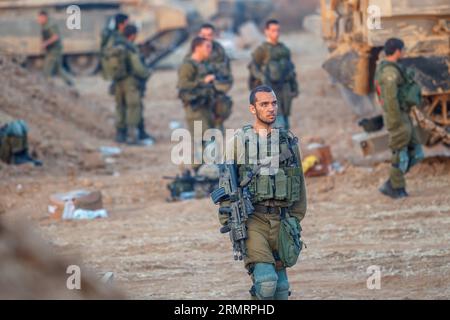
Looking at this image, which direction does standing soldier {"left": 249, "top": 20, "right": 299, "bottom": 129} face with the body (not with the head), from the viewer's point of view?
toward the camera

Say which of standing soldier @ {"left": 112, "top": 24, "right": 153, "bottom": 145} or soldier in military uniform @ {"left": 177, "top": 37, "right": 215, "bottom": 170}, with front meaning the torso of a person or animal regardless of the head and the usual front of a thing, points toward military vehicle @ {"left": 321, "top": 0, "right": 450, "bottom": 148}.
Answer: the soldier in military uniform

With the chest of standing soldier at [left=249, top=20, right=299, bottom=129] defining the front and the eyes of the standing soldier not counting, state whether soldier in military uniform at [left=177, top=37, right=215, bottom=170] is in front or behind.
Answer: in front

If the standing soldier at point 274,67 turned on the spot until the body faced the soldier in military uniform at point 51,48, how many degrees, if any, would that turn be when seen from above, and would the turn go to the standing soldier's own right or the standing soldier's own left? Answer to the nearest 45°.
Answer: approximately 135° to the standing soldier's own right

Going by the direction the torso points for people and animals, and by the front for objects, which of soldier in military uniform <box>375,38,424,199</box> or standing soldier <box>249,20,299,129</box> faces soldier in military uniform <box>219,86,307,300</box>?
the standing soldier

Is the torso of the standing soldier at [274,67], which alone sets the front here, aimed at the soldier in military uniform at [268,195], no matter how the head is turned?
yes
